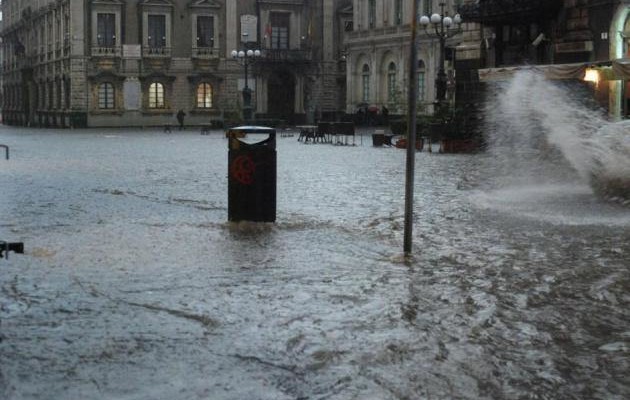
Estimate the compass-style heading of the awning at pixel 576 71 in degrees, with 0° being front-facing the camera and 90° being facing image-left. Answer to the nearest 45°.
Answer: approximately 0°
